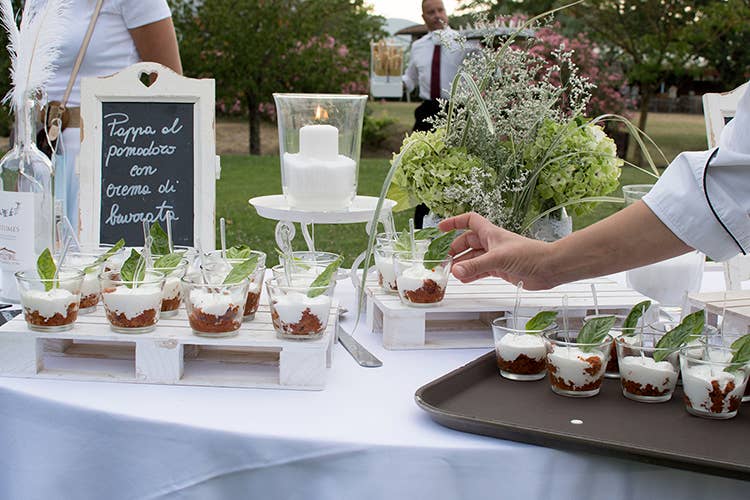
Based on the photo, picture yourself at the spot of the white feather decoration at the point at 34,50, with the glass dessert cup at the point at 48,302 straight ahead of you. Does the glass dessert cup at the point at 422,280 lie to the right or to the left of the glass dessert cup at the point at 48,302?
left

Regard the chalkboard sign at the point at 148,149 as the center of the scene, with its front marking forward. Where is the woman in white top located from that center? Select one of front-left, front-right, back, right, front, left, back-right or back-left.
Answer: back

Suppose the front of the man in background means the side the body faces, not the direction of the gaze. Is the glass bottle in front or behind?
in front

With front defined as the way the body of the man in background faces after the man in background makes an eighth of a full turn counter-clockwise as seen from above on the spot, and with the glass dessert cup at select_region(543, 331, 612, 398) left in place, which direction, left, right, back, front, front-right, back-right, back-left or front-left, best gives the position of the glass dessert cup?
front-right

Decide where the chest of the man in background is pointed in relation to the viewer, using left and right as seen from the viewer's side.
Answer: facing the viewer

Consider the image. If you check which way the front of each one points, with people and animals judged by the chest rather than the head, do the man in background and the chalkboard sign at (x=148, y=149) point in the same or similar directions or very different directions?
same or similar directions

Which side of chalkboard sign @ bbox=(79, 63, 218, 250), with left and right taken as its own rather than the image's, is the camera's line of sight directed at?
front

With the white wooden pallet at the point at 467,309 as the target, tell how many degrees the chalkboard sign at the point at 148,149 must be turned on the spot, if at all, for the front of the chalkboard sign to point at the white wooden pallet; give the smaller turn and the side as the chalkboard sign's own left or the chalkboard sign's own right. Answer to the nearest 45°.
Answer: approximately 45° to the chalkboard sign's own left

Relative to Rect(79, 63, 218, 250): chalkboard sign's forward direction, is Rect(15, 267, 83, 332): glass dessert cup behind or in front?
in front

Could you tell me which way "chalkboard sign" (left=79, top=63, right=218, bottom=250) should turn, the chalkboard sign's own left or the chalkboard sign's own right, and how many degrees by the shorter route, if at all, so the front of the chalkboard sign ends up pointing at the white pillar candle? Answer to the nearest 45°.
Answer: approximately 45° to the chalkboard sign's own left

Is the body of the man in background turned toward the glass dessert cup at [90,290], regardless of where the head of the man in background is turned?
yes

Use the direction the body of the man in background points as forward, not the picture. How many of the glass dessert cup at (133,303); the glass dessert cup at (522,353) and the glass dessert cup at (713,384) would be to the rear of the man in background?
0

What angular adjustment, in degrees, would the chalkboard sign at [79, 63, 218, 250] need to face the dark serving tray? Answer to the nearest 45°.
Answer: approximately 45° to its left

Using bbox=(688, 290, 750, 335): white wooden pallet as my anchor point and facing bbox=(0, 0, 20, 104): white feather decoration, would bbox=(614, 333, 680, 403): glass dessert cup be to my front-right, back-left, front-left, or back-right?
front-left

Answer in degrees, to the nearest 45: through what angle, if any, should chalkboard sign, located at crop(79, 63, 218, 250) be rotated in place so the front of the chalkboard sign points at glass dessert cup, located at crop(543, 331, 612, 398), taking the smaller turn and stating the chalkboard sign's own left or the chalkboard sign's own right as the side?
approximately 45° to the chalkboard sign's own left

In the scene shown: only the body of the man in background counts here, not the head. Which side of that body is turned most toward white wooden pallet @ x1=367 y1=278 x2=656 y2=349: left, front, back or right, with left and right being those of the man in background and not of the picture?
front

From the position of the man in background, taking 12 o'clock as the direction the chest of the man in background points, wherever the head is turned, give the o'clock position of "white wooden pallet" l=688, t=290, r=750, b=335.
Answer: The white wooden pallet is roughly at 12 o'clock from the man in background.
